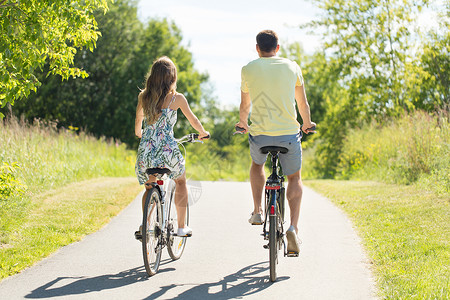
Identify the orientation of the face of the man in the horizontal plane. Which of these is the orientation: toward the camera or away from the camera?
away from the camera

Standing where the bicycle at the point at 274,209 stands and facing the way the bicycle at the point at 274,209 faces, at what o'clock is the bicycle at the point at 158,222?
the bicycle at the point at 158,222 is roughly at 9 o'clock from the bicycle at the point at 274,209.

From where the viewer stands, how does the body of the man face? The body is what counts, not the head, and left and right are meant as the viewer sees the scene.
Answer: facing away from the viewer

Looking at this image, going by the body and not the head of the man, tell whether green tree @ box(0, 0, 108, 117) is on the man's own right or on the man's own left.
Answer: on the man's own left

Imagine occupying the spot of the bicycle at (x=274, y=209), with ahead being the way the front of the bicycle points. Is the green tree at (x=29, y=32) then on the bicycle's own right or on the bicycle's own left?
on the bicycle's own left

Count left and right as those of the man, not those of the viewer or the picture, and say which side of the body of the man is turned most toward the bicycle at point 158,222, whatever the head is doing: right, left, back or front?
left

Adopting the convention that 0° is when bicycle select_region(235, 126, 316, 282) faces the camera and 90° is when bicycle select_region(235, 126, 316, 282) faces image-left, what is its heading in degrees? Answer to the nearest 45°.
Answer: approximately 180°

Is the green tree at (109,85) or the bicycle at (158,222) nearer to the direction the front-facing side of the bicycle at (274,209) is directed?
the green tree

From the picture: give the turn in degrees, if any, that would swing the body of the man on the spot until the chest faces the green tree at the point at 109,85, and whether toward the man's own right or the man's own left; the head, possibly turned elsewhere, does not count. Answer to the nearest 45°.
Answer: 0° — they already face it
